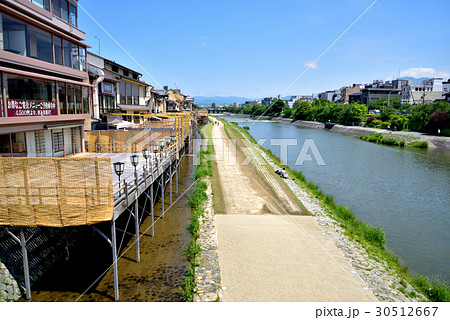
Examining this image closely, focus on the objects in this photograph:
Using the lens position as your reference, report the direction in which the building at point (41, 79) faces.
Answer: facing the viewer and to the right of the viewer

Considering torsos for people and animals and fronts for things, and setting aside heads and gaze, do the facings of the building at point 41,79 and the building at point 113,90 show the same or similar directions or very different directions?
same or similar directions

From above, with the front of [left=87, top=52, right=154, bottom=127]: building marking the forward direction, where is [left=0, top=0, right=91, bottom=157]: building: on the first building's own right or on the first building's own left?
on the first building's own right

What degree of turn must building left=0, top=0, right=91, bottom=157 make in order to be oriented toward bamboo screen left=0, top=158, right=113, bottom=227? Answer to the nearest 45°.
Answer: approximately 45° to its right

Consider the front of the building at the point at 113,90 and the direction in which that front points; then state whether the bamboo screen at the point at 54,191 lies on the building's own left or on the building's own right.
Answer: on the building's own right

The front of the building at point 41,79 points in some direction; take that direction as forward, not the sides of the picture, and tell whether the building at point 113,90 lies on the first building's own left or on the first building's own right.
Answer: on the first building's own left

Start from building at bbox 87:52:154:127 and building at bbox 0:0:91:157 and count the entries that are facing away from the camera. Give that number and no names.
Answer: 0

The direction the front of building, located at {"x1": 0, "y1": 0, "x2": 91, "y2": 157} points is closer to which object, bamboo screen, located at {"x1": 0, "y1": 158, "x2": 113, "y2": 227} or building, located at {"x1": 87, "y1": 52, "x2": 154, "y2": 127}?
the bamboo screen
